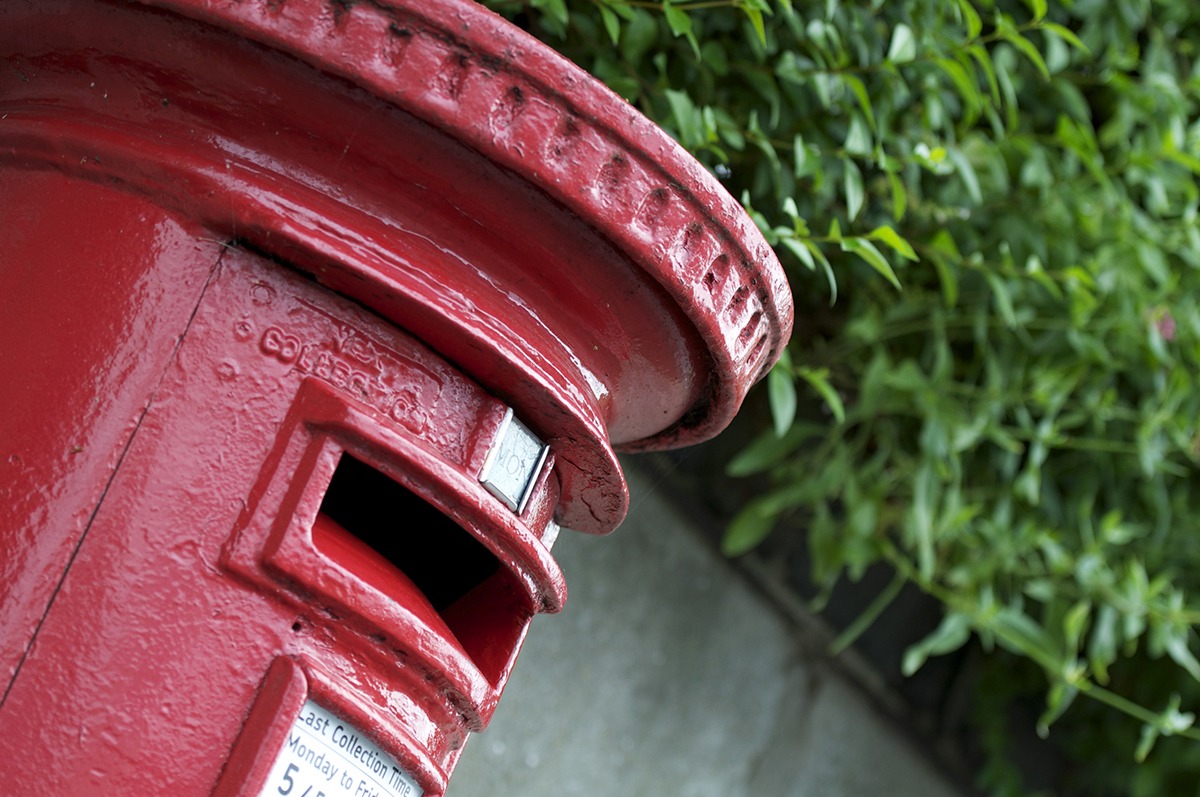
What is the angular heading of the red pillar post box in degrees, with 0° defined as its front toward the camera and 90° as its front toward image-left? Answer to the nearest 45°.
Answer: approximately 315°

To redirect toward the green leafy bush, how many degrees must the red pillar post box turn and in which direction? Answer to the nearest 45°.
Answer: approximately 90° to its left
